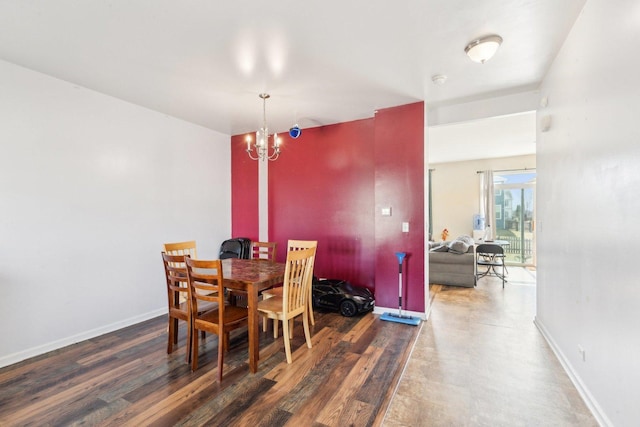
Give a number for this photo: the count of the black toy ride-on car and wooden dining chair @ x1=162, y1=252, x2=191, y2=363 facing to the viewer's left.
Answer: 0

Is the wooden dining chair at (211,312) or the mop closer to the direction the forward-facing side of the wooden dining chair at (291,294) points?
the wooden dining chair

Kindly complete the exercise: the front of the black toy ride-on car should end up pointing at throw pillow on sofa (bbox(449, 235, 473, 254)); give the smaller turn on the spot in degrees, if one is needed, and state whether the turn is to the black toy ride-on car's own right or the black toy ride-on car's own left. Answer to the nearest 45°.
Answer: approximately 90° to the black toy ride-on car's own left

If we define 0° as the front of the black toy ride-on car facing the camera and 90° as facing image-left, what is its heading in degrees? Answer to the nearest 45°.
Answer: approximately 315°

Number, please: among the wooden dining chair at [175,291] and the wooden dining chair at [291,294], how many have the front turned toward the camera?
0

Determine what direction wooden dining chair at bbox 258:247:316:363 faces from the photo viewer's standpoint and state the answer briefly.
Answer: facing away from the viewer and to the left of the viewer
